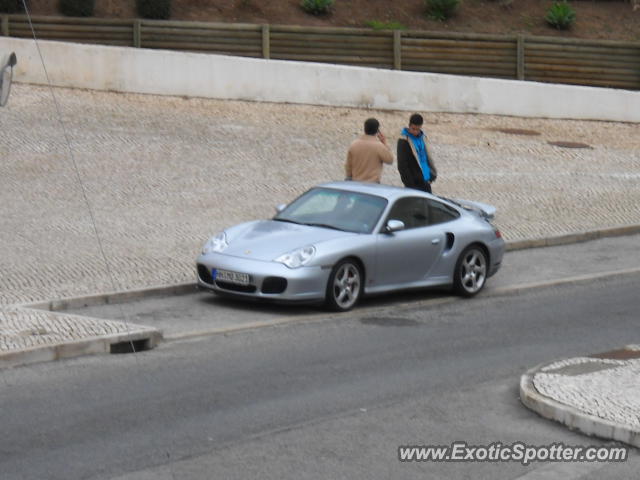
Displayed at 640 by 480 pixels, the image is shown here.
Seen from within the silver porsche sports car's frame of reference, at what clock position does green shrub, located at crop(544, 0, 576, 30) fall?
The green shrub is roughly at 5 o'clock from the silver porsche sports car.

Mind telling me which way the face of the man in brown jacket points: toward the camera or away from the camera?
away from the camera

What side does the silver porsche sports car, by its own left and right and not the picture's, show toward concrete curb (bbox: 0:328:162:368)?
front

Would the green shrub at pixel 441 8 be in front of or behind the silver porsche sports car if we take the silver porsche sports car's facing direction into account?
behind

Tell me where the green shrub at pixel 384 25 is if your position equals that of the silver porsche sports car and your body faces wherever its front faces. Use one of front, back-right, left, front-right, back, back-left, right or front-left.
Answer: back-right

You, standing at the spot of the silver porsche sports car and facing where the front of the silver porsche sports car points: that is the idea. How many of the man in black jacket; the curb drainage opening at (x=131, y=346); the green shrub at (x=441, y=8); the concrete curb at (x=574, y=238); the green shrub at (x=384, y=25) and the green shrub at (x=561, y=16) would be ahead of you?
1

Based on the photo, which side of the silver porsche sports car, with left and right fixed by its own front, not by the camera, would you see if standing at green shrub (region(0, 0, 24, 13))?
right

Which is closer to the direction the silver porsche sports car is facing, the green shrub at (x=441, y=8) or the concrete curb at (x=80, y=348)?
the concrete curb

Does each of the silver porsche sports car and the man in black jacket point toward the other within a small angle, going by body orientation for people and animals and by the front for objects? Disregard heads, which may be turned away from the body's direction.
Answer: no

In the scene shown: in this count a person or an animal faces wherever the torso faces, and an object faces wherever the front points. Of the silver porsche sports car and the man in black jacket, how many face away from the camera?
0

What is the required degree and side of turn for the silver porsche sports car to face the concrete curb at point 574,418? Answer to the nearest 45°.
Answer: approximately 45° to its left

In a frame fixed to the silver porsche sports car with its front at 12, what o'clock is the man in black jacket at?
The man in black jacket is roughly at 5 o'clock from the silver porsche sports car.

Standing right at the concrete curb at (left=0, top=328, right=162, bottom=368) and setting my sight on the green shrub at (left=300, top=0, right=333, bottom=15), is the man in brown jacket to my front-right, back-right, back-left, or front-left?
front-right

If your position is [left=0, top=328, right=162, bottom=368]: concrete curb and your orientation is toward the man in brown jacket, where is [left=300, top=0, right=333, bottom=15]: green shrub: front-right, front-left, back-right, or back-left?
front-left

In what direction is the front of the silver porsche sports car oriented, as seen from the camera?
facing the viewer and to the left of the viewer

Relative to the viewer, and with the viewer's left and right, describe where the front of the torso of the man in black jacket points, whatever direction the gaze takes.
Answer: facing the viewer and to the right of the viewer

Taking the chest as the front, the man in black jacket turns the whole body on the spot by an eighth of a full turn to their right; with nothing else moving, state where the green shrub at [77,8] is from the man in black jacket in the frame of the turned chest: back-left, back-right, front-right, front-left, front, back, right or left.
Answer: back-right

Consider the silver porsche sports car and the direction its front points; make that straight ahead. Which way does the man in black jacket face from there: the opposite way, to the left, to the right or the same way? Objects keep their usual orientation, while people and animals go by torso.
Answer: to the left

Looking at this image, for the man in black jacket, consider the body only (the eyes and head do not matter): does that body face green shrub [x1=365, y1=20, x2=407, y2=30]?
no

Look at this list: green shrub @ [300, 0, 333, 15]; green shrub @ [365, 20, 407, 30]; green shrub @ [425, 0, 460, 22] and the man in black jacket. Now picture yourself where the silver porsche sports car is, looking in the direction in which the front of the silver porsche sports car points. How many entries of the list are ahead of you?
0
